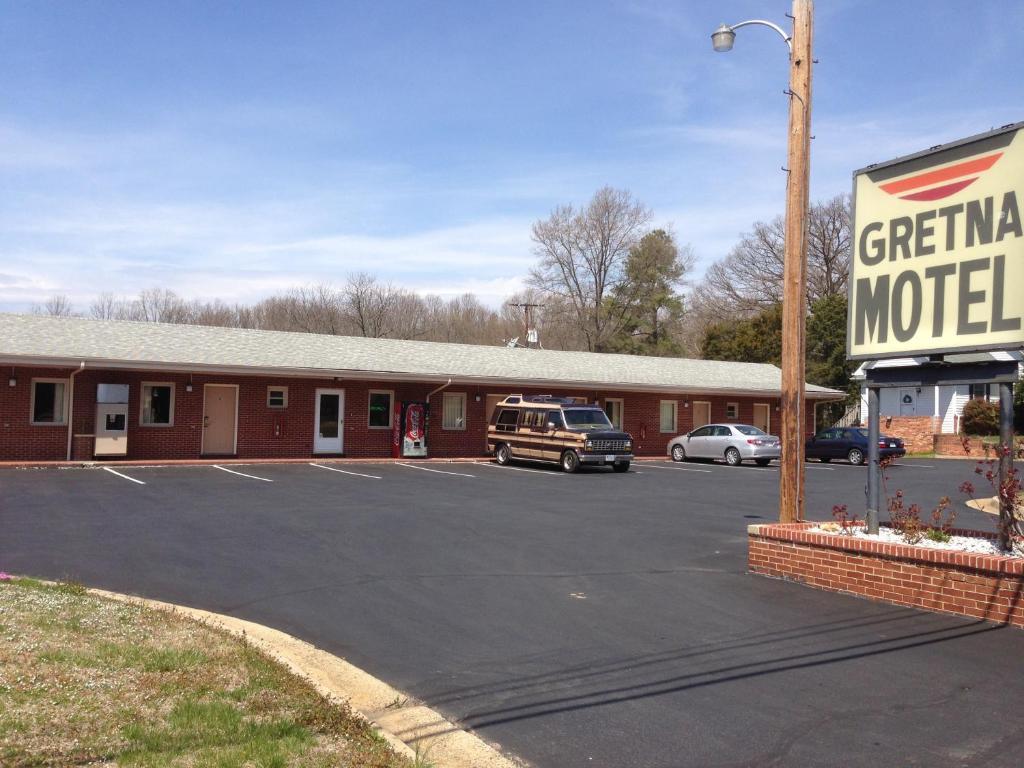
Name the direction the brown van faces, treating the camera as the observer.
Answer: facing the viewer and to the right of the viewer

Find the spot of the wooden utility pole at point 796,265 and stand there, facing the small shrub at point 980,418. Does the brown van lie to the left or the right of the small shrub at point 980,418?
left

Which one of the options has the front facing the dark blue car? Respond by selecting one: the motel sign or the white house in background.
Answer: the white house in background

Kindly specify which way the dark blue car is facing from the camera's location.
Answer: facing away from the viewer and to the left of the viewer

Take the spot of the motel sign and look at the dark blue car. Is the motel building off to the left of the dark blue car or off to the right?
left

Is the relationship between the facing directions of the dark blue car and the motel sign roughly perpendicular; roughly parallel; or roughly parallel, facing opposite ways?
roughly perpendicular

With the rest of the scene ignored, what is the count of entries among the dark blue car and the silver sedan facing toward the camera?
0

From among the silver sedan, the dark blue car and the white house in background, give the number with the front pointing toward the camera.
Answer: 1

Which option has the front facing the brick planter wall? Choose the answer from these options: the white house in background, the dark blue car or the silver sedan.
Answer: the white house in background

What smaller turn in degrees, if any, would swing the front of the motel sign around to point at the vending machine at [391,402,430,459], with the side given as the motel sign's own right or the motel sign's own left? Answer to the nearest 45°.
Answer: approximately 90° to the motel sign's own right

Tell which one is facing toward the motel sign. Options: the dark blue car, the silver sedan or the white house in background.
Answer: the white house in background

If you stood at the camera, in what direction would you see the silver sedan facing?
facing away from the viewer and to the left of the viewer

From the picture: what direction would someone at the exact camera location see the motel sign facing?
facing the viewer and to the left of the viewer

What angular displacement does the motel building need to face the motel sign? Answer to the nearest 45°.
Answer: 0° — it already faces it
